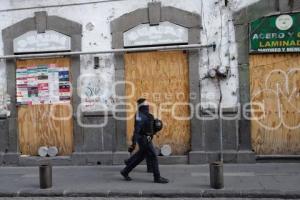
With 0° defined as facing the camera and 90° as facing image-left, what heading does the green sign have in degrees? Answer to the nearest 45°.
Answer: approximately 0°

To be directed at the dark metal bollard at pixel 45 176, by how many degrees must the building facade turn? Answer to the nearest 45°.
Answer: approximately 45° to its right

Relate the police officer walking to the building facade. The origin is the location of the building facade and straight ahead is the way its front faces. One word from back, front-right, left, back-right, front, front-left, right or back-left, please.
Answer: front

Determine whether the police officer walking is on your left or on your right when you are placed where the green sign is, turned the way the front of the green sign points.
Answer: on your right

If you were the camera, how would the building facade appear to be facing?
facing the viewer

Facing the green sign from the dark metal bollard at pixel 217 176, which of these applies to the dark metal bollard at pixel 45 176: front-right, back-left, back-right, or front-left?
back-left

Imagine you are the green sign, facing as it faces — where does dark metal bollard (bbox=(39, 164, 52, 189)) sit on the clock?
The dark metal bollard is roughly at 2 o'clock from the green sign.
